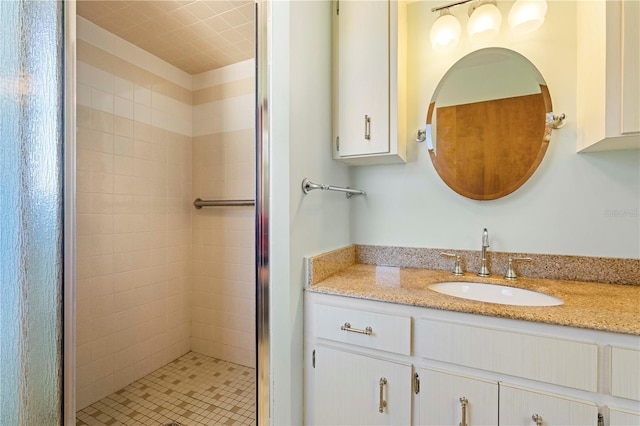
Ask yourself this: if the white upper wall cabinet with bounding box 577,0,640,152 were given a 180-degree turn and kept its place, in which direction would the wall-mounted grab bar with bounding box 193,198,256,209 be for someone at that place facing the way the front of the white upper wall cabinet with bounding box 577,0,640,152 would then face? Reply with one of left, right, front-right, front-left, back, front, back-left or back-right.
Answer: left

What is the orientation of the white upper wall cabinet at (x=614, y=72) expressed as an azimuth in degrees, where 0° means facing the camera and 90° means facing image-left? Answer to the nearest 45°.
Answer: approximately 0°

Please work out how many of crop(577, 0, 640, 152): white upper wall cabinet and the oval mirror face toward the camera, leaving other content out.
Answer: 2

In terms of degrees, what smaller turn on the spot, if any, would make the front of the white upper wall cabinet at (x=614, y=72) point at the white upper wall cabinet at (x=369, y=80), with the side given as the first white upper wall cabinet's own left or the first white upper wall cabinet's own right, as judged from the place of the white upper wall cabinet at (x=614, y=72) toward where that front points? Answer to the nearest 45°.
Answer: approximately 90° to the first white upper wall cabinet's own right

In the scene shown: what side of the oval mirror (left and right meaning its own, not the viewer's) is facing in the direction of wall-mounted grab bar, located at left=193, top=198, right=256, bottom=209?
right

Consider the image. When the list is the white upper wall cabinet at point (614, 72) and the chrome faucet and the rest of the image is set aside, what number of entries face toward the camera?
2

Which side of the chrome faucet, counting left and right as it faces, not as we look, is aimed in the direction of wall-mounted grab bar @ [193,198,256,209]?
right
